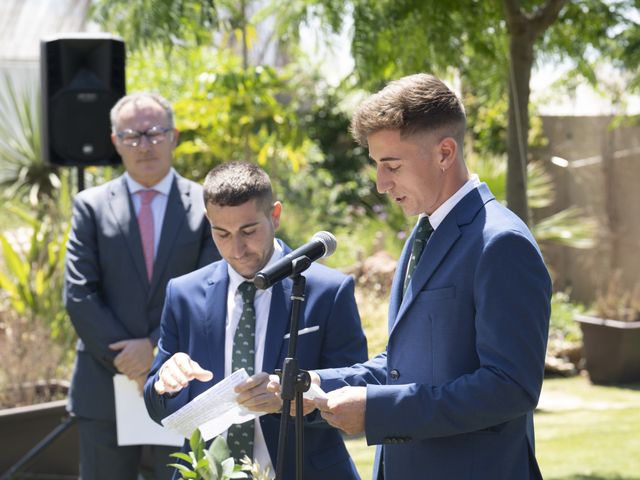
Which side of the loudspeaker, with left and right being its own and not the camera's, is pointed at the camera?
front

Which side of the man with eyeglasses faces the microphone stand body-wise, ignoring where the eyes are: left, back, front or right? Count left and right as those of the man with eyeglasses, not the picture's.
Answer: front

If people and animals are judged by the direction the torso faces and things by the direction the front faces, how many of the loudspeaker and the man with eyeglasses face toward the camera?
2

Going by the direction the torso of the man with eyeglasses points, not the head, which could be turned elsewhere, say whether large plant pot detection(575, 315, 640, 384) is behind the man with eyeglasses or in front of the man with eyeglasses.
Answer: behind

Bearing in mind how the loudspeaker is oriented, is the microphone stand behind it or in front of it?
in front

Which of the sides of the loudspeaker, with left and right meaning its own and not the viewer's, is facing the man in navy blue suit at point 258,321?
front

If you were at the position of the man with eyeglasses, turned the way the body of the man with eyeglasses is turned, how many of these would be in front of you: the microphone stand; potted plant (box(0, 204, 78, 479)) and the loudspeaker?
1

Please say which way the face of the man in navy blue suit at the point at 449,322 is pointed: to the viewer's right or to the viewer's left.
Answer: to the viewer's left

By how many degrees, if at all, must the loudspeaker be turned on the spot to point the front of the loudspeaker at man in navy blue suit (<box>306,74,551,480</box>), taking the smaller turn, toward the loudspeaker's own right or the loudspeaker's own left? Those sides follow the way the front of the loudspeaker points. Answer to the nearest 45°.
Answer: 0° — it already faces them

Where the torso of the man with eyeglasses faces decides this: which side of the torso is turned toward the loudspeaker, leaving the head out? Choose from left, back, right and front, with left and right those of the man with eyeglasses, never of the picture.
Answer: back

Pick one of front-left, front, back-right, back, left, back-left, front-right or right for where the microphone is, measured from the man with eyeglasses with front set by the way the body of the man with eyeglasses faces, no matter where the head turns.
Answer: front

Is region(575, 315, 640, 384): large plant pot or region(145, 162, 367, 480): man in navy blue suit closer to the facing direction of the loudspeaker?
the man in navy blue suit

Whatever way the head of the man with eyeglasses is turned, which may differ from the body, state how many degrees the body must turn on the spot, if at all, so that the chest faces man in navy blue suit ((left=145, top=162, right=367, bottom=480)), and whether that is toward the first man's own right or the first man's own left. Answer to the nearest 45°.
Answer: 0° — they already face them
